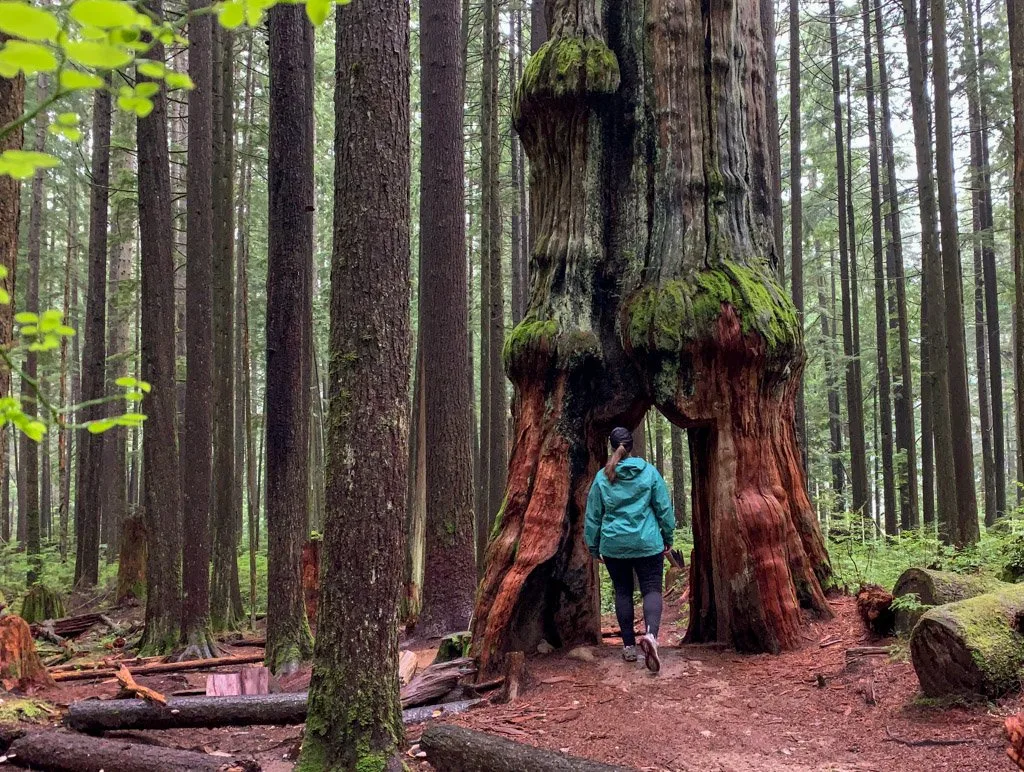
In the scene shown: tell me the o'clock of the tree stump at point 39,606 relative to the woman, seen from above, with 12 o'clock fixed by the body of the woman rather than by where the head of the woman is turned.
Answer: The tree stump is roughly at 10 o'clock from the woman.

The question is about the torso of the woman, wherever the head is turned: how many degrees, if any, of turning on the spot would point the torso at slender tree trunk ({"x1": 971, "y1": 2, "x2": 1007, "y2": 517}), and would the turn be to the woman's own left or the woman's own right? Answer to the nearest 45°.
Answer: approximately 45° to the woman's own right

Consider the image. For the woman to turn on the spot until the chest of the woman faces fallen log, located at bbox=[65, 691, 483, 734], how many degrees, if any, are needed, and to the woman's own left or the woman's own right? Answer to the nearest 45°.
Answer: approximately 135° to the woman's own left

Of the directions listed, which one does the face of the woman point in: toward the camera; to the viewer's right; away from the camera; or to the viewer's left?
away from the camera

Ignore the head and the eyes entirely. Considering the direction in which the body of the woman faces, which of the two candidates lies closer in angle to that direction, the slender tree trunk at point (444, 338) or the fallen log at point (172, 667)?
the slender tree trunk

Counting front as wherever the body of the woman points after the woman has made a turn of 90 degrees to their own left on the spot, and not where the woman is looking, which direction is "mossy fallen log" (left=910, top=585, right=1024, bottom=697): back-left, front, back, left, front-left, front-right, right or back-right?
back-left

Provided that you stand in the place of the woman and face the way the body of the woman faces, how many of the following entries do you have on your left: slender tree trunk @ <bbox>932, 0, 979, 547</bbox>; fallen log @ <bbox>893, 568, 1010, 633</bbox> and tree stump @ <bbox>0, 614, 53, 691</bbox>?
1

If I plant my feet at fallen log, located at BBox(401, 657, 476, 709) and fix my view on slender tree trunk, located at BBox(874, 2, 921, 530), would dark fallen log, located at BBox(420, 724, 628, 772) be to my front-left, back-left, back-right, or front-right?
back-right

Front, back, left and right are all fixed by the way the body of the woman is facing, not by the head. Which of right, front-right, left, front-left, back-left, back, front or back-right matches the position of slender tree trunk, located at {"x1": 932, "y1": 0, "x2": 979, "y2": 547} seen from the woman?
front-right

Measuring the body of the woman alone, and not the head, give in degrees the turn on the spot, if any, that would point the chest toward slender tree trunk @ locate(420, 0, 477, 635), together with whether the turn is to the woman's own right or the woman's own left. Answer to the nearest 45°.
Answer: approximately 45° to the woman's own left

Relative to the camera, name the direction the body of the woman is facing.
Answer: away from the camera

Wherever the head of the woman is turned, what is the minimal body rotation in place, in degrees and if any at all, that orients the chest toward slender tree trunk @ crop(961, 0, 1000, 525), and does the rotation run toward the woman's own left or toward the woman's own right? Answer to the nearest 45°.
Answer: approximately 45° to the woman's own right

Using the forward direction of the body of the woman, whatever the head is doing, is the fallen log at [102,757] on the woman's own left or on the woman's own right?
on the woman's own left
